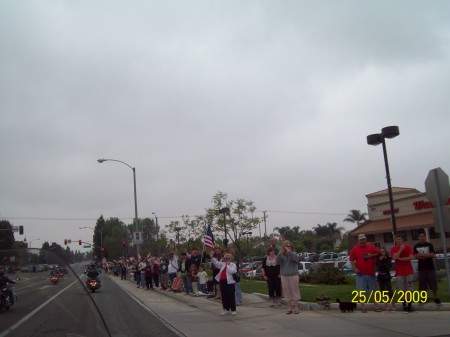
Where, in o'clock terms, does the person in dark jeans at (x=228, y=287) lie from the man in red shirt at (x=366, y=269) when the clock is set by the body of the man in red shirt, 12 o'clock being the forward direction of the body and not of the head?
The person in dark jeans is roughly at 3 o'clock from the man in red shirt.

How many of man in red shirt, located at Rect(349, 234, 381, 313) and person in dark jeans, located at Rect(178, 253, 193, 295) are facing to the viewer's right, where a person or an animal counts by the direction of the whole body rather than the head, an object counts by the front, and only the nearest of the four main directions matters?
0

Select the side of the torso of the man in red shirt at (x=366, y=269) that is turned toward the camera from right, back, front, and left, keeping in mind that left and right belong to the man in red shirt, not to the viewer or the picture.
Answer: front

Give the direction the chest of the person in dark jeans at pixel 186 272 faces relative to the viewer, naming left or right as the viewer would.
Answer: facing the viewer and to the left of the viewer

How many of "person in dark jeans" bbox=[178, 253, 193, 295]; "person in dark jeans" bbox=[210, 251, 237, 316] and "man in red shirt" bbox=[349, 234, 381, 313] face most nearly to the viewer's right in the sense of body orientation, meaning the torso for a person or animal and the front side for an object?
0

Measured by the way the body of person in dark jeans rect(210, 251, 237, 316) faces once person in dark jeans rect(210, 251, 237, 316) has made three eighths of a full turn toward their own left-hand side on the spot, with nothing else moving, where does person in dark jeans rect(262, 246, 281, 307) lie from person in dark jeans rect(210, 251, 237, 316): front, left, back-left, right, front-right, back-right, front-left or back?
front-left

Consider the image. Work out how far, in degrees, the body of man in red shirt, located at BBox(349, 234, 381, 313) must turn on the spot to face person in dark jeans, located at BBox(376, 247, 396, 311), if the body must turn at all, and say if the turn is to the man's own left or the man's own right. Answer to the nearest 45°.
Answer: approximately 135° to the man's own left

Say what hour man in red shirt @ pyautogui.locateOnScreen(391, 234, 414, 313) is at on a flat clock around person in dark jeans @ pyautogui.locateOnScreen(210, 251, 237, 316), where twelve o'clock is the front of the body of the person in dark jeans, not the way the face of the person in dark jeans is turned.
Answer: The man in red shirt is roughly at 8 o'clock from the person in dark jeans.

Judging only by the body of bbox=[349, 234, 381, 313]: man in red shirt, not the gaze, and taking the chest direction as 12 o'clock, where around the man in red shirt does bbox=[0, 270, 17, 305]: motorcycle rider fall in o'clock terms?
The motorcycle rider is roughly at 3 o'clock from the man in red shirt.

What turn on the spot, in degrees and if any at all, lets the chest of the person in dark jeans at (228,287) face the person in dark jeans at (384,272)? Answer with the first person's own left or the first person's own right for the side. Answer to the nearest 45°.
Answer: approximately 135° to the first person's own left

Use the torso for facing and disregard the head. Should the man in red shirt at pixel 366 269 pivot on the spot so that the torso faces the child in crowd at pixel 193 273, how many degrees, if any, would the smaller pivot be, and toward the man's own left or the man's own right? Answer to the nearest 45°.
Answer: approximately 135° to the man's own right

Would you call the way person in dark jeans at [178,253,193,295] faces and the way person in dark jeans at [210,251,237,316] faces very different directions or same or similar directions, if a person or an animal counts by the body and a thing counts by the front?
same or similar directions
